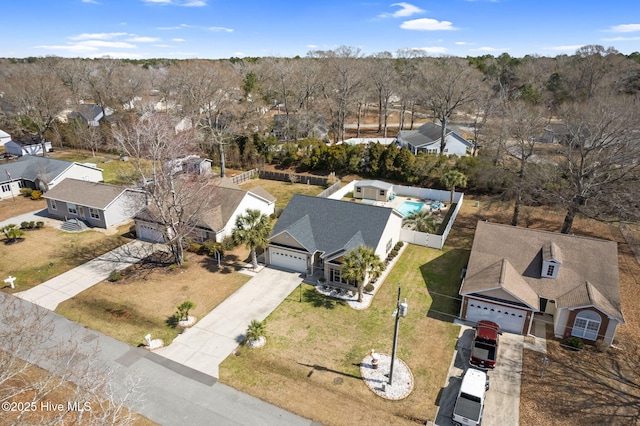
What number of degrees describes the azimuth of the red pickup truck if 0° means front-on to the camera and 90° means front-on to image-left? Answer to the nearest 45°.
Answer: approximately 180°

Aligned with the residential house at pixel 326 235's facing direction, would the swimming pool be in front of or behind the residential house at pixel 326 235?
behind

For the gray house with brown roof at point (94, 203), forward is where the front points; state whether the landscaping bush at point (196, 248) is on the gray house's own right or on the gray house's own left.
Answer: on the gray house's own left

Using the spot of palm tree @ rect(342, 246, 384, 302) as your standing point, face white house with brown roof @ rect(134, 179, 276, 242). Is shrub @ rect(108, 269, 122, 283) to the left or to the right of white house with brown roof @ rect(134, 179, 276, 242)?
left

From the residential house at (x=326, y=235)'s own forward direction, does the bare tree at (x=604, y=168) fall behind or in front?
behind

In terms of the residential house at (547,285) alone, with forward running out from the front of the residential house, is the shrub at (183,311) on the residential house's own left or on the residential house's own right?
on the residential house's own right

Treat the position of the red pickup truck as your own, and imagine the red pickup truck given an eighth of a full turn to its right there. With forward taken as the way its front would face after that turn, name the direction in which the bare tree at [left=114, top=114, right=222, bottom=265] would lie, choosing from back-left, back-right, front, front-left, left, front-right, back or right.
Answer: back-left

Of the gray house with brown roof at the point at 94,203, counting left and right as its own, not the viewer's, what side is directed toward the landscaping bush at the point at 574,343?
left

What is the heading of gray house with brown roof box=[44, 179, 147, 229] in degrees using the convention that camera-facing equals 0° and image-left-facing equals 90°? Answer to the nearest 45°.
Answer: approximately 45°

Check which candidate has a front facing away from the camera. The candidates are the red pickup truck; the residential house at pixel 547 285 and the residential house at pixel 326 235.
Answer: the red pickup truck

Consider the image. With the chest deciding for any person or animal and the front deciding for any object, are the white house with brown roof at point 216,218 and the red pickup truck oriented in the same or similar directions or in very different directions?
very different directions

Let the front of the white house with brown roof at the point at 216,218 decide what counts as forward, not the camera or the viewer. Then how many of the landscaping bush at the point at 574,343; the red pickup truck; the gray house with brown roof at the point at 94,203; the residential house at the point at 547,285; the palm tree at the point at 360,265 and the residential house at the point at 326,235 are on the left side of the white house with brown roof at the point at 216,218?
5

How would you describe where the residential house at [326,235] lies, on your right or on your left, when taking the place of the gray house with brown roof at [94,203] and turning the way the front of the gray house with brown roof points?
on your left

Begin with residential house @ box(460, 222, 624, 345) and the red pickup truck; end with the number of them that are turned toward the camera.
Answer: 1

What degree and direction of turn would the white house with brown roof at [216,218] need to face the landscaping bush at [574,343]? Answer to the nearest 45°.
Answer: approximately 90° to its left

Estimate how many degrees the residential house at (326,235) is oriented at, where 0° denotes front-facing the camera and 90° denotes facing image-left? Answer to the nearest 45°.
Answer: approximately 45°

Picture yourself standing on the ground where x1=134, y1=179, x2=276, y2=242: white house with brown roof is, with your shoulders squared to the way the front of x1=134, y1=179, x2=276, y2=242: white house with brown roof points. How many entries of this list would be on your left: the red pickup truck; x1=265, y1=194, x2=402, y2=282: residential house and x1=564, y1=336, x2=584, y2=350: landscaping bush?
3

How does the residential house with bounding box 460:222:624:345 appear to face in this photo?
toward the camera

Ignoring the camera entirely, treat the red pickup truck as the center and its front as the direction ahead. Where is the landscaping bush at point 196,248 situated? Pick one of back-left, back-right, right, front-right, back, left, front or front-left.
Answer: left

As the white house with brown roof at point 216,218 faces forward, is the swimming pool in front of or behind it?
behind

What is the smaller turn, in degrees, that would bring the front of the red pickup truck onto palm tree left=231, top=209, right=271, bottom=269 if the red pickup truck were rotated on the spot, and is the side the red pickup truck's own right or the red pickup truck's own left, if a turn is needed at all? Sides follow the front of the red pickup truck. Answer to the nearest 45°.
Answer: approximately 90° to the red pickup truck's own left

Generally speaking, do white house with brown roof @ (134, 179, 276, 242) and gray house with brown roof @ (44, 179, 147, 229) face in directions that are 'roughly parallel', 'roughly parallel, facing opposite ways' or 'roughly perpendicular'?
roughly parallel

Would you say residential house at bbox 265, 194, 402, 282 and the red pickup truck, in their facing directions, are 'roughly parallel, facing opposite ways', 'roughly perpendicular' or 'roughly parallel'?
roughly parallel, facing opposite ways
